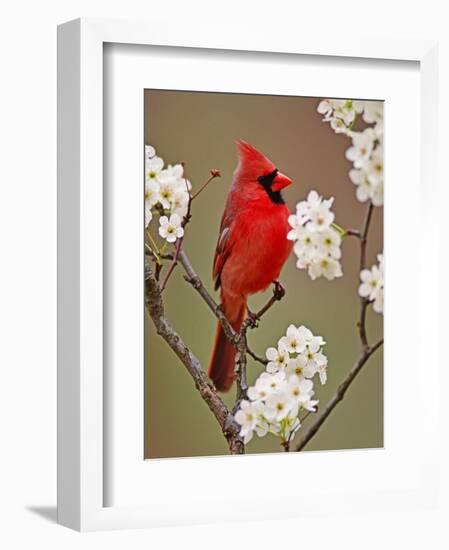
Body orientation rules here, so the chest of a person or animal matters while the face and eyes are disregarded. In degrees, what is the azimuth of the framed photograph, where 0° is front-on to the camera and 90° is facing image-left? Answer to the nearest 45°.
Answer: approximately 315°
